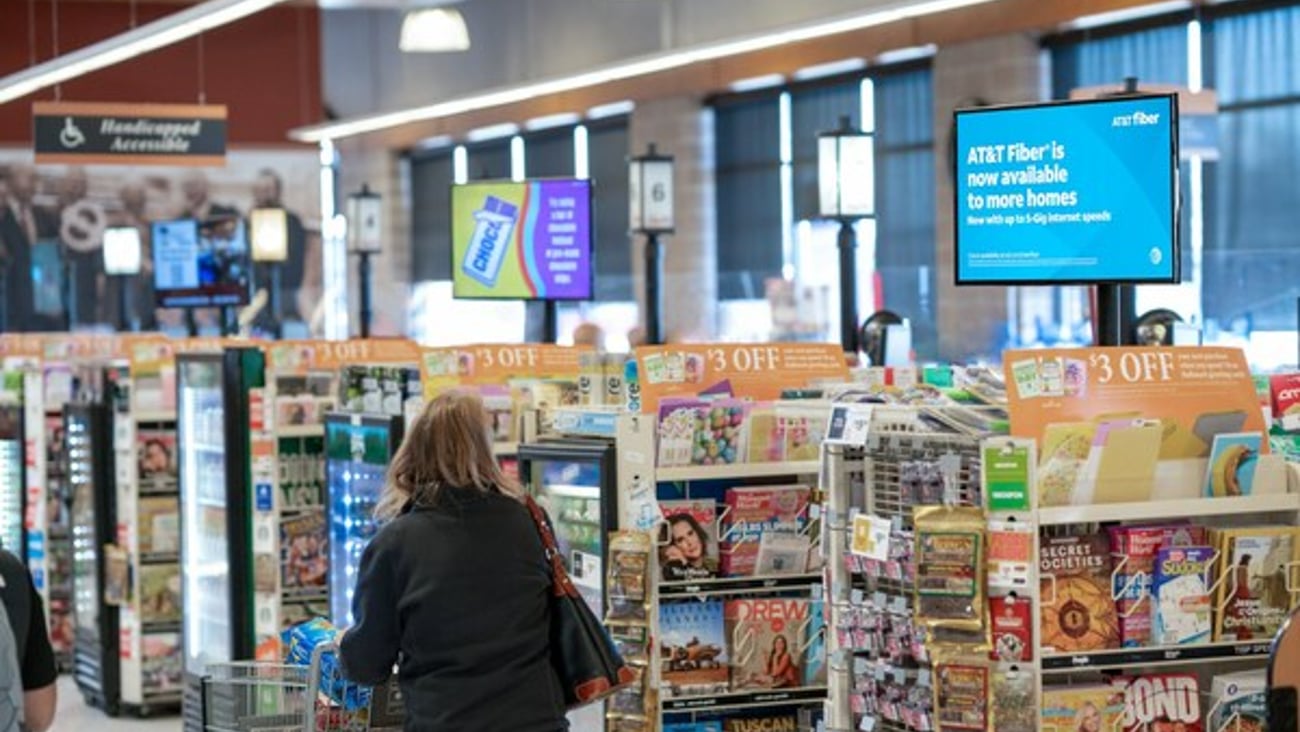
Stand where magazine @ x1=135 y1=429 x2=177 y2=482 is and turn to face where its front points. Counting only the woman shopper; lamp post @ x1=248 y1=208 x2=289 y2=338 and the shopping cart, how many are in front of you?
2

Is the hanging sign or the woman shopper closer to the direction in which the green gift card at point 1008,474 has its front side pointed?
the woman shopper

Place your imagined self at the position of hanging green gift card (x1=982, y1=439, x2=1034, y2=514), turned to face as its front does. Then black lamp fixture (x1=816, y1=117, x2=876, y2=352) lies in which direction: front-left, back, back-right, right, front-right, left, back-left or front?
back

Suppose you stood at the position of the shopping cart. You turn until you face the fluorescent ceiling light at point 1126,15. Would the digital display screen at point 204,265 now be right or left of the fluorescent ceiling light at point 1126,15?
left

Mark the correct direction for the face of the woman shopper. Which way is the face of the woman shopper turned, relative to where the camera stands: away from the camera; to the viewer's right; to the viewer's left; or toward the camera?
away from the camera

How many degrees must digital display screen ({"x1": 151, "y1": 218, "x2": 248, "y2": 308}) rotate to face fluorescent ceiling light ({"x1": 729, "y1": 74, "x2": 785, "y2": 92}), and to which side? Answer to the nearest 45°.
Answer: approximately 90° to its left
